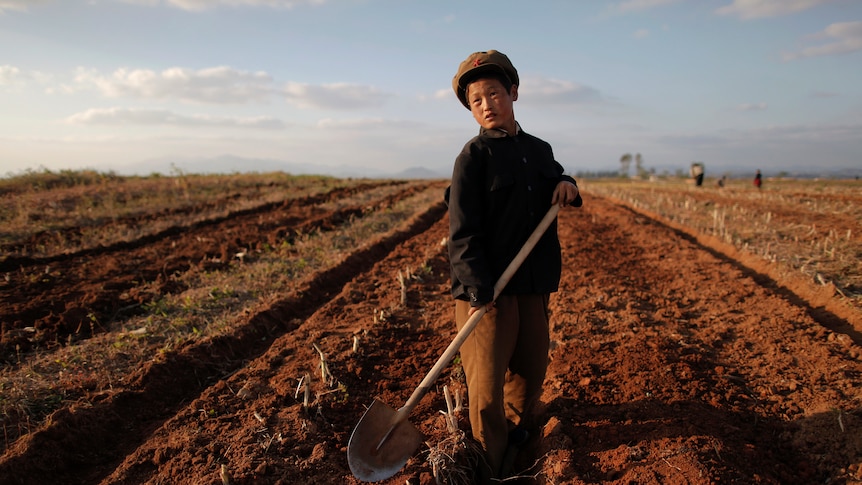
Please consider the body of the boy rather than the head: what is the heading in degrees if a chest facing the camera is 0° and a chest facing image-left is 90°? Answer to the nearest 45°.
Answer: approximately 315°

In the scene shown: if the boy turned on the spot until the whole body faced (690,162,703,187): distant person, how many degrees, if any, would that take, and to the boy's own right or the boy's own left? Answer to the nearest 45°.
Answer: approximately 135° to the boy's own left
